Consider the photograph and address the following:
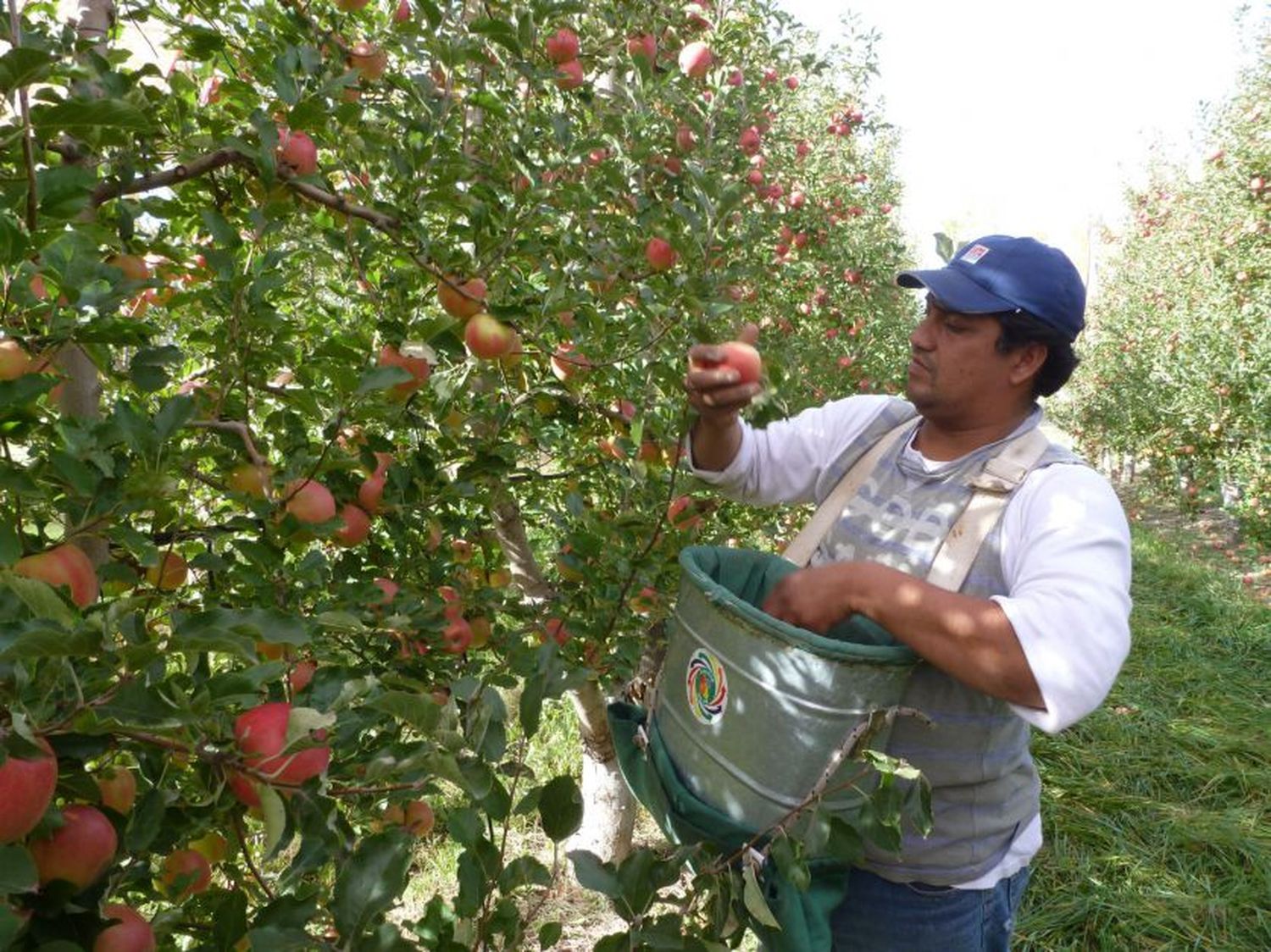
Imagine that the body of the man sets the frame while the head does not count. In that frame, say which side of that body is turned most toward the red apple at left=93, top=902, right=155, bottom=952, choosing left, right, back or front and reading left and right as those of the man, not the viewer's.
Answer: front

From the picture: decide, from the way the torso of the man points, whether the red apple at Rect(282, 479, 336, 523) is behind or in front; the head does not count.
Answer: in front

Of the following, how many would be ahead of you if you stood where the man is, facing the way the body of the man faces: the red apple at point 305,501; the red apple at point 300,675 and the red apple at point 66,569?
3

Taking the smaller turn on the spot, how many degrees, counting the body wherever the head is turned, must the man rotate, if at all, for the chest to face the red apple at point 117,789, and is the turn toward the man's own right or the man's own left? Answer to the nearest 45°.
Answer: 0° — they already face it

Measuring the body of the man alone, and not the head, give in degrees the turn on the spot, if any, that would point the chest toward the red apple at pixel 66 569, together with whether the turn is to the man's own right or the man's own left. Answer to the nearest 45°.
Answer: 0° — they already face it

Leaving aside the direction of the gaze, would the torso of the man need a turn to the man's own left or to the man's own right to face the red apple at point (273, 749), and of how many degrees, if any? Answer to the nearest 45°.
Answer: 0° — they already face it

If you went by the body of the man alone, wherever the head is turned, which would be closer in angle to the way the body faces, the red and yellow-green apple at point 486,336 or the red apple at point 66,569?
the red apple

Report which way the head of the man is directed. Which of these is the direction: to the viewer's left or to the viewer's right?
to the viewer's left

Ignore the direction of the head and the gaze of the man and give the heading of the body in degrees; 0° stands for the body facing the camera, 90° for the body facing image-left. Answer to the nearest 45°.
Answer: approximately 45°

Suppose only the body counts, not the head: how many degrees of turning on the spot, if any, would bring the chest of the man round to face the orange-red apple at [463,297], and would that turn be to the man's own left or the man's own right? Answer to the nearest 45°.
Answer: approximately 45° to the man's own right

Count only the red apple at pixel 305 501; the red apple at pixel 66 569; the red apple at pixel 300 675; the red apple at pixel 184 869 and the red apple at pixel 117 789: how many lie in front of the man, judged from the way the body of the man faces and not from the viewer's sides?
5

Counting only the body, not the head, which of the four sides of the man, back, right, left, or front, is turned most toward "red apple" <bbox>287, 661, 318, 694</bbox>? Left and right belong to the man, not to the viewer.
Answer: front

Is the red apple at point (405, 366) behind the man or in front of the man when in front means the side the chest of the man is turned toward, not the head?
in front
